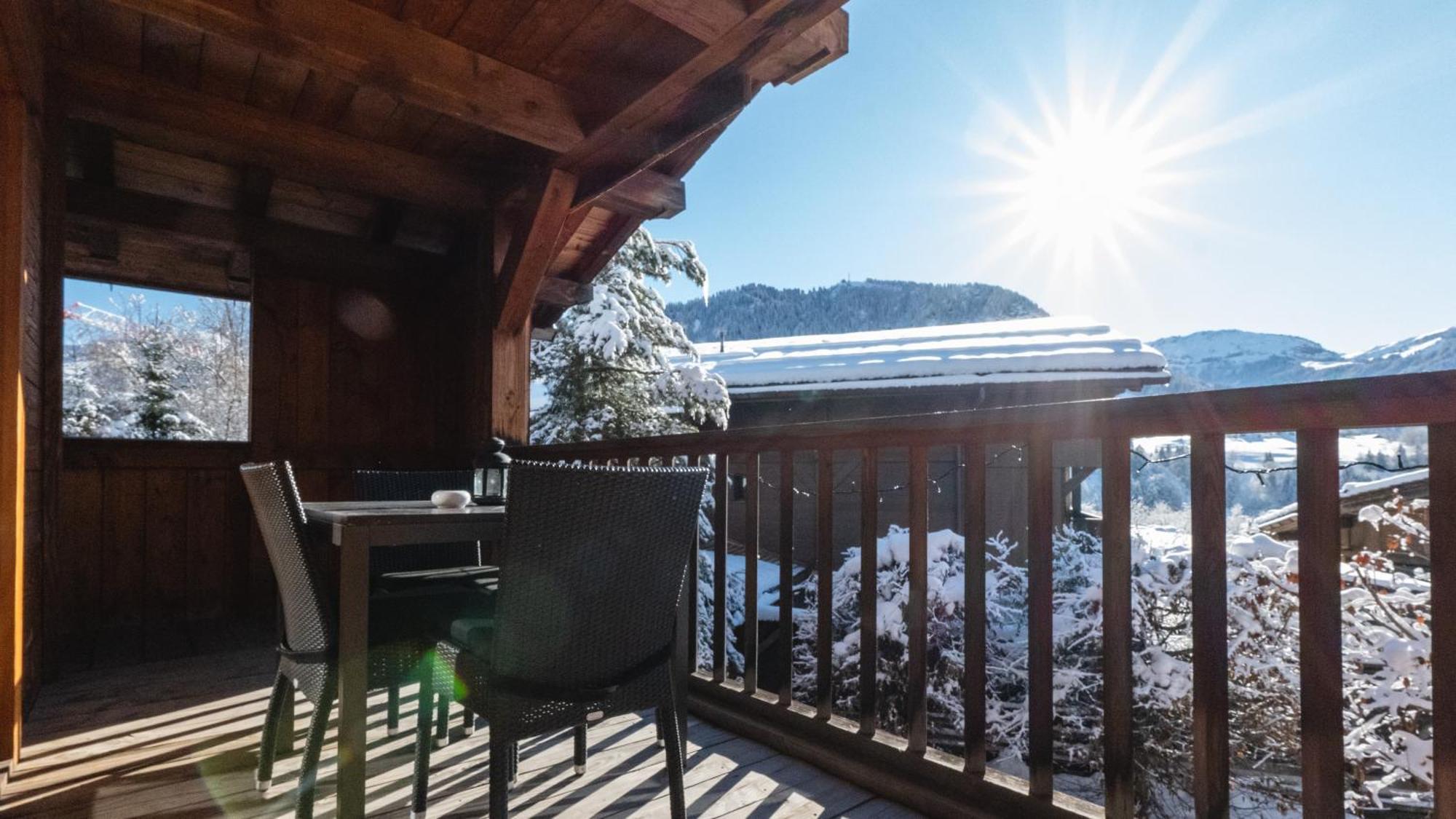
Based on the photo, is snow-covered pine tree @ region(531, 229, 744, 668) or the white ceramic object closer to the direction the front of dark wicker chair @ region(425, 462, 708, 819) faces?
the white ceramic object

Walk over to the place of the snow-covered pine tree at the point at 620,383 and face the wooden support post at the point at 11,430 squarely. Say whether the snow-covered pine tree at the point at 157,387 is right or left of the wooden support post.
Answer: right

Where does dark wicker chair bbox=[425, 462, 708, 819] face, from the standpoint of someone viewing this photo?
facing away from the viewer and to the left of the viewer

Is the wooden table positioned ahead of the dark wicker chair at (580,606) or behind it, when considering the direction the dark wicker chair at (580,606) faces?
ahead

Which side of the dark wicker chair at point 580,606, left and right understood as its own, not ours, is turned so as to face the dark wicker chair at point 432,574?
front

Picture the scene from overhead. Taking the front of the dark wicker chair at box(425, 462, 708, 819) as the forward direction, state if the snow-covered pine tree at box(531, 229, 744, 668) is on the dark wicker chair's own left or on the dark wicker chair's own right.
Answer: on the dark wicker chair's own right

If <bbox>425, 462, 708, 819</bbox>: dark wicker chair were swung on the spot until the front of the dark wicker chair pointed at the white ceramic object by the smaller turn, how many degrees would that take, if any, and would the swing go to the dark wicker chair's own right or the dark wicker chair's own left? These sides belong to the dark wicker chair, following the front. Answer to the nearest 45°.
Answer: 0° — it already faces it
